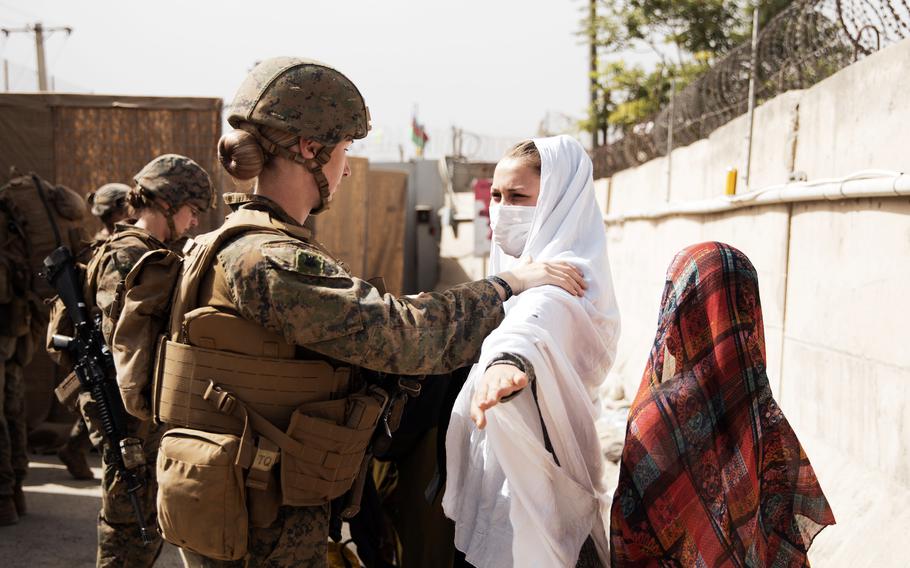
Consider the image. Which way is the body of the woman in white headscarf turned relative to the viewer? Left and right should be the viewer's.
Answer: facing the viewer and to the left of the viewer

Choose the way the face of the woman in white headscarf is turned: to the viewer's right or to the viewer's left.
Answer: to the viewer's left

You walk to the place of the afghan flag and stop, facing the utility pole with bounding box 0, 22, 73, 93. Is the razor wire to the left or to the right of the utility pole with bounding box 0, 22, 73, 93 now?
left

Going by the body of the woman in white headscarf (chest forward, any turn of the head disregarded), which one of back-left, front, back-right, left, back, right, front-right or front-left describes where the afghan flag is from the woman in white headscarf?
back-right

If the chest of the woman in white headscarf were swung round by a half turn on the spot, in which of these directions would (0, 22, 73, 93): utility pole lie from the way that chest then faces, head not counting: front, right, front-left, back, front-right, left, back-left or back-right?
left

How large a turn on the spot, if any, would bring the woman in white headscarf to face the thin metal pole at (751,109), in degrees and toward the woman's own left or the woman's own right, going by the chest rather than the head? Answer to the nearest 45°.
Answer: approximately 135° to the woman's own right

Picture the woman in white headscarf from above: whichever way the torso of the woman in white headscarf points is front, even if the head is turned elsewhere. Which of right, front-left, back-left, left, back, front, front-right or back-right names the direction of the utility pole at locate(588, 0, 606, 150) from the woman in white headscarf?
back-right
